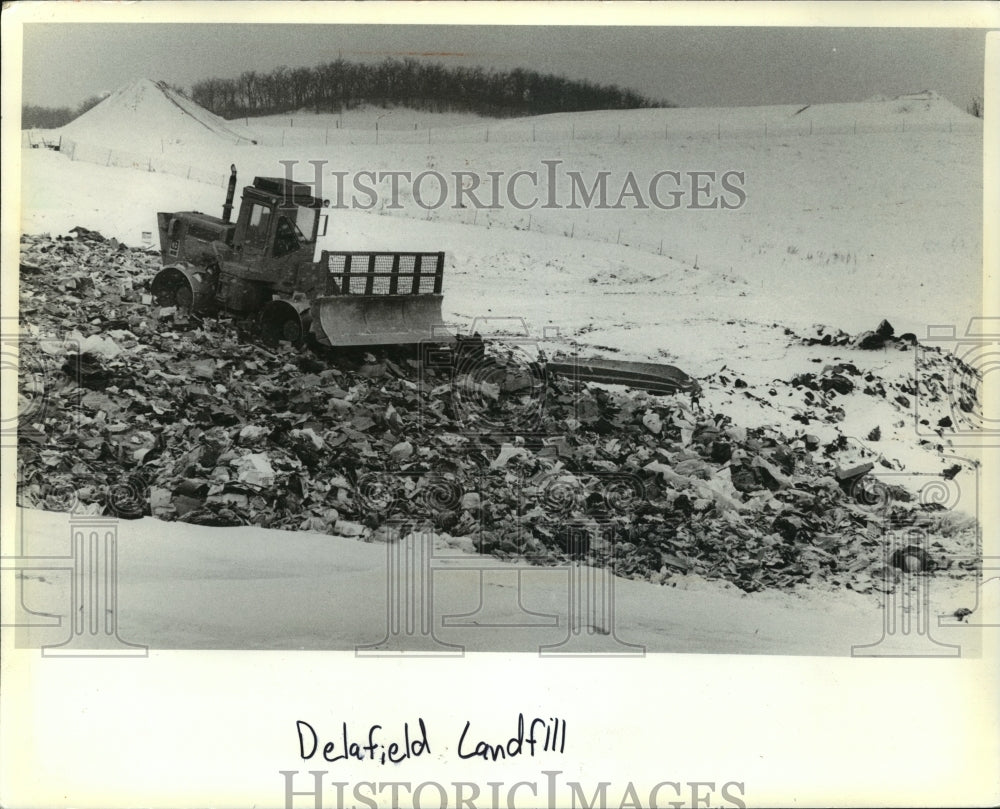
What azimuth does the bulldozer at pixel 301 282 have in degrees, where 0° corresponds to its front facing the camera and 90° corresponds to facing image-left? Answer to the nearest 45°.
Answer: approximately 315°
